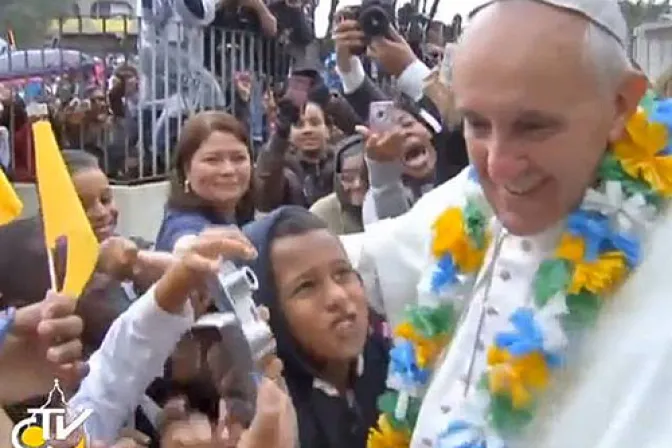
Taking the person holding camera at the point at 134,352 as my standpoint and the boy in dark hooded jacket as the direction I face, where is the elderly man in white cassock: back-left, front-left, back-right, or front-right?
front-right

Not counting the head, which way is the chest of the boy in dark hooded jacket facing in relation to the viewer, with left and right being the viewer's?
facing the viewer and to the right of the viewer

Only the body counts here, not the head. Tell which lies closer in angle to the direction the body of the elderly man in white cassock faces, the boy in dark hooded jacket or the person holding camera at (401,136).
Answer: the boy in dark hooded jacket

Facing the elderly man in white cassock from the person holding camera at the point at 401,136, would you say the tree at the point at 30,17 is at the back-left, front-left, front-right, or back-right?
back-right

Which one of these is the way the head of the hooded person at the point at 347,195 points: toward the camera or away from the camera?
toward the camera

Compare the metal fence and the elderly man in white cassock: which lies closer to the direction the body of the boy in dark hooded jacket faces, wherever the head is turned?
the elderly man in white cassock

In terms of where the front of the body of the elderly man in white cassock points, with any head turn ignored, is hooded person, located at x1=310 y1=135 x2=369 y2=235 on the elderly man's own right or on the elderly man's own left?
on the elderly man's own right

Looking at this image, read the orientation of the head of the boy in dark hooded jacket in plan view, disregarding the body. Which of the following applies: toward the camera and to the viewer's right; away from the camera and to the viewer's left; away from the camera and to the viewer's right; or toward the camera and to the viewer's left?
toward the camera and to the viewer's right

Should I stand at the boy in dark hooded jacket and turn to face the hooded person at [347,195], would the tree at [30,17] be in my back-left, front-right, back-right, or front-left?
front-left

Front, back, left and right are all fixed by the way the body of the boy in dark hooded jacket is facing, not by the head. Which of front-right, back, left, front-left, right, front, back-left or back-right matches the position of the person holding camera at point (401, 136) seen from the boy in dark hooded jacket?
back-left

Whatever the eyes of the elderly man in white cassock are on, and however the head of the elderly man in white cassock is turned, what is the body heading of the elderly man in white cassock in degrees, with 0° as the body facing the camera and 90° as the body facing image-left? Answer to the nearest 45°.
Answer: approximately 45°

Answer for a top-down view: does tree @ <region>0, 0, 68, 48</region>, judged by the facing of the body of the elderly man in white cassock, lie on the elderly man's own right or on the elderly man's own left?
on the elderly man's own right
